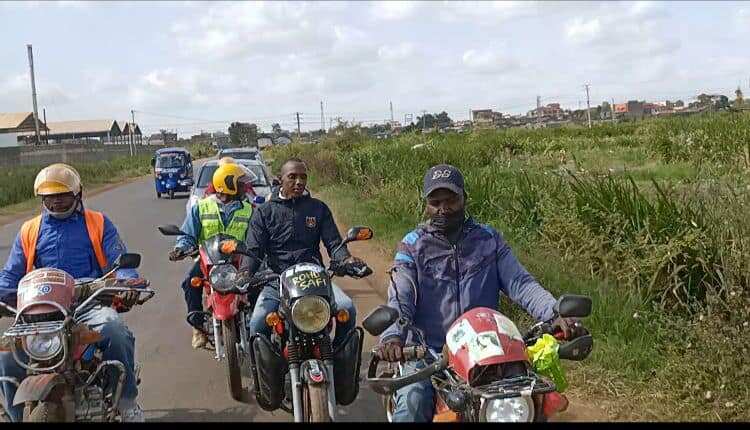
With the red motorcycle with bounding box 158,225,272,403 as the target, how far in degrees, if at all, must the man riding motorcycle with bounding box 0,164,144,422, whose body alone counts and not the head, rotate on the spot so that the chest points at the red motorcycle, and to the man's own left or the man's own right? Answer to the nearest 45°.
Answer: approximately 135° to the man's own left

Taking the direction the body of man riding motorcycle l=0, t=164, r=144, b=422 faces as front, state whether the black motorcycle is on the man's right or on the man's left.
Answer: on the man's left

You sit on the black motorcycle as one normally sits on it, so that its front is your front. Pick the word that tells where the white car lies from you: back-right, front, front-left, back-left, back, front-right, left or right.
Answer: back

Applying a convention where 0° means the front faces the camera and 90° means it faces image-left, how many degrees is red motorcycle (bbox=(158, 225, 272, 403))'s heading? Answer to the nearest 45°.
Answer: approximately 0°

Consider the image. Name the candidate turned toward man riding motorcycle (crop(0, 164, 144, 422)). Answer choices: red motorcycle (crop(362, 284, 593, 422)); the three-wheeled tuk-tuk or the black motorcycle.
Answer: the three-wheeled tuk-tuk

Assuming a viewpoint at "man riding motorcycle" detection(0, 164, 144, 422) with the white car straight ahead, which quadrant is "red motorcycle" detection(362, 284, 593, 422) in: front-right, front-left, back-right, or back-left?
back-right

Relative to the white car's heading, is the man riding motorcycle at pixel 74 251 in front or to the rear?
in front

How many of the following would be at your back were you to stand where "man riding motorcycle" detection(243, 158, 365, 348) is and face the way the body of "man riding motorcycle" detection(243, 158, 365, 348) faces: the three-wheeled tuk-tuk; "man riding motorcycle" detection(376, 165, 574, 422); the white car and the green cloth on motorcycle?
2

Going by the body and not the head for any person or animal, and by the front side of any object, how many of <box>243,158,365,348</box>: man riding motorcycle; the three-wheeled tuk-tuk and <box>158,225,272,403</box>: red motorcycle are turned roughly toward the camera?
3

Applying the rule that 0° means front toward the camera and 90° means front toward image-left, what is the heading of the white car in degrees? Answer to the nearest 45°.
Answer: approximately 0°

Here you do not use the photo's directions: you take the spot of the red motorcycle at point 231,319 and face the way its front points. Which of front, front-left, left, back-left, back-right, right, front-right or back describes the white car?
back

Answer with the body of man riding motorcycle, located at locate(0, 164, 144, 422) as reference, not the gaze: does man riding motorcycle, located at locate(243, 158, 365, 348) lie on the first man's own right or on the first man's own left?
on the first man's own left

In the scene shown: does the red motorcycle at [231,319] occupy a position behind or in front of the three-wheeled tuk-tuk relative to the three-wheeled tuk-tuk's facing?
in front
